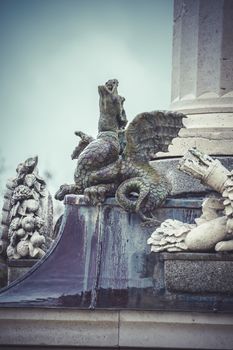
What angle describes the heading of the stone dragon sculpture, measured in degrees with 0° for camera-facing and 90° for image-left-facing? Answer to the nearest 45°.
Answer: approximately 45°
